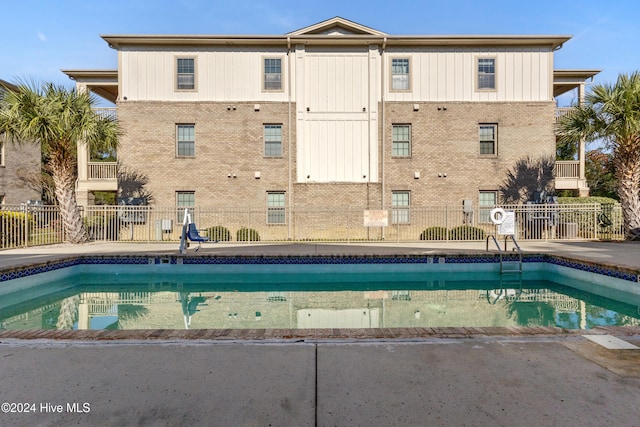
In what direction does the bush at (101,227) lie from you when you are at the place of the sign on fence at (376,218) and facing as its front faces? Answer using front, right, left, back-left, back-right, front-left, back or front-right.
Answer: right

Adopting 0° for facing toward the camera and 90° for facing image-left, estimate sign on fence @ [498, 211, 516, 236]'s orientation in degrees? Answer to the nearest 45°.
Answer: approximately 0°

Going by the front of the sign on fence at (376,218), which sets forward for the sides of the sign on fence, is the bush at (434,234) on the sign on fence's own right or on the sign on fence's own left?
on the sign on fence's own left

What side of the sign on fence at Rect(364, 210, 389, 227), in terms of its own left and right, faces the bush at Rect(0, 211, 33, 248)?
right

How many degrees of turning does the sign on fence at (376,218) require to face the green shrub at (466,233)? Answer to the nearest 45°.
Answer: approximately 135° to its left

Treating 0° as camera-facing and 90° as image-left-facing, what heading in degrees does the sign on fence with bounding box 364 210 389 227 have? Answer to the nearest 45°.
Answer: approximately 0°

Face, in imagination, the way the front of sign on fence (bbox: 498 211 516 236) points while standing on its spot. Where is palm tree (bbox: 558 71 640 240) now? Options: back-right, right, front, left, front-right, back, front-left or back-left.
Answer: back-left

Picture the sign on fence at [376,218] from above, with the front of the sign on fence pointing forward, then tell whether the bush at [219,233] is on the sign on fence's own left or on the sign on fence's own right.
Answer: on the sign on fence's own right

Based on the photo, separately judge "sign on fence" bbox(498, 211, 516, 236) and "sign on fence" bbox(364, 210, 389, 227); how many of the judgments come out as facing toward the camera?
2

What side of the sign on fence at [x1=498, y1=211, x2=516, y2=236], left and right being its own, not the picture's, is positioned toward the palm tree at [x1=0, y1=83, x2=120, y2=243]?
right
